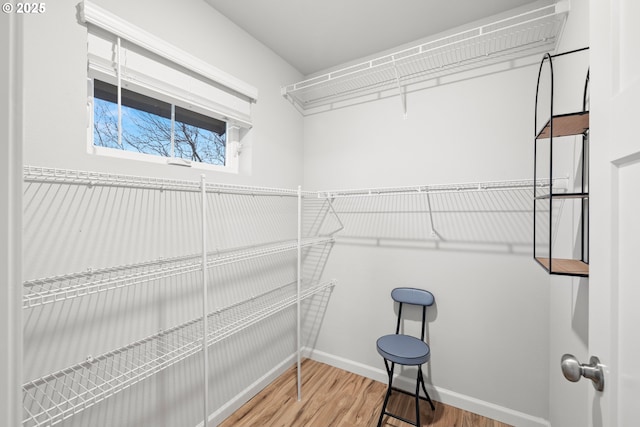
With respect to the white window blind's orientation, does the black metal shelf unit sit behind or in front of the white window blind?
in front

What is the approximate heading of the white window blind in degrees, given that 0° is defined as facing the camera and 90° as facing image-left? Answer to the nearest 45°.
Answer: approximately 315°

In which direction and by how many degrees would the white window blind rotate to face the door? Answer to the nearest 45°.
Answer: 0° — it already faces it

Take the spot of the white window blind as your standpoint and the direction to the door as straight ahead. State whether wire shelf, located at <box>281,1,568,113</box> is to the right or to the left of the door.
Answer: left
